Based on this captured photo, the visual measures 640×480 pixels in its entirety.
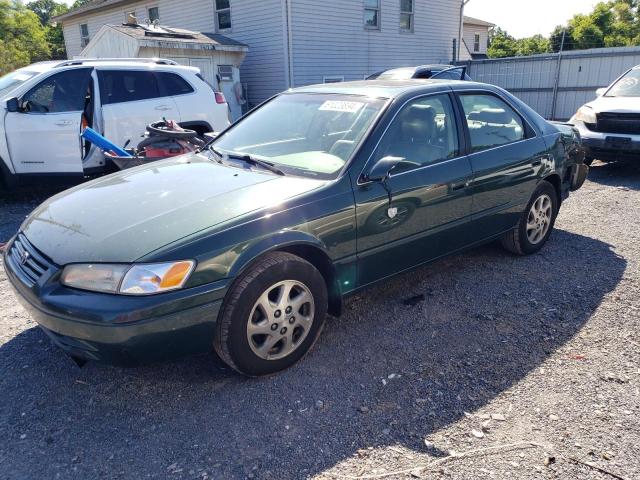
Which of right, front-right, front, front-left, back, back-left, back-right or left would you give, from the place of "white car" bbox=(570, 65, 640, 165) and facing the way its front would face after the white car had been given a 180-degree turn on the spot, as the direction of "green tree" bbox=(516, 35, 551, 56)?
front-left

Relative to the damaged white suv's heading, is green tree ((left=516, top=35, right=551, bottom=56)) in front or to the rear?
to the rear

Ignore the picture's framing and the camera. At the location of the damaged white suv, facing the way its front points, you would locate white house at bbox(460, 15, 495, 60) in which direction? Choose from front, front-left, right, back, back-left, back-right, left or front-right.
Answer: back-right

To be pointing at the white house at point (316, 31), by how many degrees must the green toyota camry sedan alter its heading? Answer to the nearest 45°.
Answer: approximately 135° to its right

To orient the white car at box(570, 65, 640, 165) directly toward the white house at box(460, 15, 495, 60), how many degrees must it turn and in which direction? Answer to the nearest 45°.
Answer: approximately 135° to its right

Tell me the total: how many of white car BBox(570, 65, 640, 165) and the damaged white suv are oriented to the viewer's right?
0

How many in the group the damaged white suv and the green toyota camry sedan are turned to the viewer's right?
0

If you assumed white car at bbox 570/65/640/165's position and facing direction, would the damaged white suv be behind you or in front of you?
in front

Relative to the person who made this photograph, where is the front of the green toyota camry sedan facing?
facing the viewer and to the left of the viewer

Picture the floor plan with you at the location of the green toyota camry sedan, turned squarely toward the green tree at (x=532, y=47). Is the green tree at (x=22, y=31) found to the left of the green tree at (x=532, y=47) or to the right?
left

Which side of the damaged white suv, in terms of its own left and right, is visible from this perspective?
left
